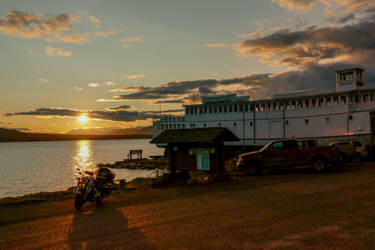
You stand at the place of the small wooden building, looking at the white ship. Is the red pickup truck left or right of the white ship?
right

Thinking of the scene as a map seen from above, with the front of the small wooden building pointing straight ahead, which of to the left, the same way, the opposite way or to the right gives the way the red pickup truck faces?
to the right

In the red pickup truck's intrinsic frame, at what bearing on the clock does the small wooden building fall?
The small wooden building is roughly at 11 o'clock from the red pickup truck.

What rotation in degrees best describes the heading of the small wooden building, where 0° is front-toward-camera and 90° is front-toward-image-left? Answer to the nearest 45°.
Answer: approximately 0°

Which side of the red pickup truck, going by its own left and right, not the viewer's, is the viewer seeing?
left

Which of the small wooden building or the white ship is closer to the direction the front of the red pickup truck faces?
the small wooden building

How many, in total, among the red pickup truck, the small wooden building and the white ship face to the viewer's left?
1

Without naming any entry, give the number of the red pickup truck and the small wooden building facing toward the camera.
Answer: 1

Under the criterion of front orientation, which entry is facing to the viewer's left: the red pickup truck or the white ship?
the red pickup truck

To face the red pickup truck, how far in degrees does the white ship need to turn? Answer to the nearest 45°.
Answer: approximately 45° to its right

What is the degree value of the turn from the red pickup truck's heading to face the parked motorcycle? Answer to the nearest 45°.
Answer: approximately 45° to its left

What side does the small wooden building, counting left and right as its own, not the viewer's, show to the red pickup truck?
left

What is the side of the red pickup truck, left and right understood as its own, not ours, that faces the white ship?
right

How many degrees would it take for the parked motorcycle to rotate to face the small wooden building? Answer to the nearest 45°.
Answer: approximately 180°

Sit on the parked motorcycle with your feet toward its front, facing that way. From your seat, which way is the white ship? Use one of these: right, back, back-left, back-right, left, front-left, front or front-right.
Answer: back
